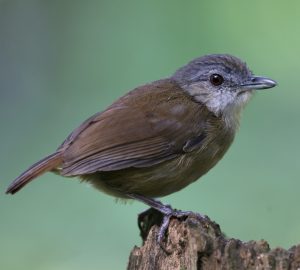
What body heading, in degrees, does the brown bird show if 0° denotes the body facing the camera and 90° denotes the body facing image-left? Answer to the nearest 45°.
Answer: approximately 270°
